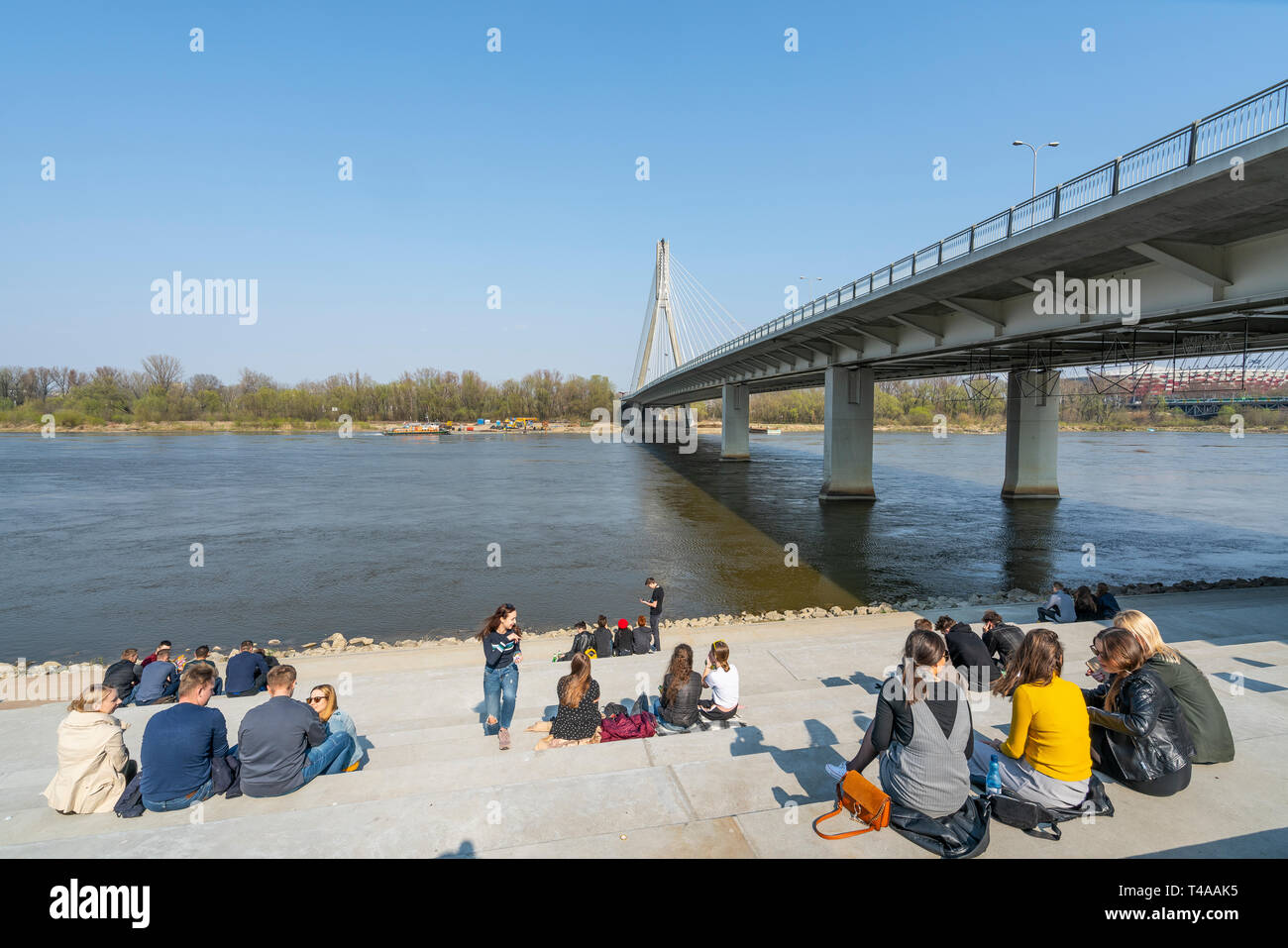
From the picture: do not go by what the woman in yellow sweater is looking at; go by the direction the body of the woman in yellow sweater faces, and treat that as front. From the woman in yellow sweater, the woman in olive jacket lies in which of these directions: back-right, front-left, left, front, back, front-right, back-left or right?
right

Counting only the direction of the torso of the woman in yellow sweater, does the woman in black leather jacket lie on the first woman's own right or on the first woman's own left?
on the first woman's own right

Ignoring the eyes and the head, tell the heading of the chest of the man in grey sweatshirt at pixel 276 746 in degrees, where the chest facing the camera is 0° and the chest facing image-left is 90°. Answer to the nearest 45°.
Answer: approximately 225°

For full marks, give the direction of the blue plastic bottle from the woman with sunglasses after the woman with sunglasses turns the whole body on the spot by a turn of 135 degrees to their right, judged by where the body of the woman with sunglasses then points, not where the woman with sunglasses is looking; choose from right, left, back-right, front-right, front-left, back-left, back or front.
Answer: right

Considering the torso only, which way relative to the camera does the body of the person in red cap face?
away from the camera

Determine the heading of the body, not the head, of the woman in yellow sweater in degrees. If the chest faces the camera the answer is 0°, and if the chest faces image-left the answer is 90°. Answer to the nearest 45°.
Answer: approximately 135°

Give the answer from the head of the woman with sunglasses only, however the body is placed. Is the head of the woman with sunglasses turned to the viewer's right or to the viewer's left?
to the viewer's left

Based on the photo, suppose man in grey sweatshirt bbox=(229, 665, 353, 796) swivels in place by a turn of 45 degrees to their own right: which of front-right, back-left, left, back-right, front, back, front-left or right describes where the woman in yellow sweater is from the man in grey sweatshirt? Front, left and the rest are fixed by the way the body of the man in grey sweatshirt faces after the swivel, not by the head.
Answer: front-right

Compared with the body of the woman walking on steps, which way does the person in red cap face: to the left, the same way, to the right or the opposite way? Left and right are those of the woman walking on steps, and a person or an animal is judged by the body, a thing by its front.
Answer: the opposite way
